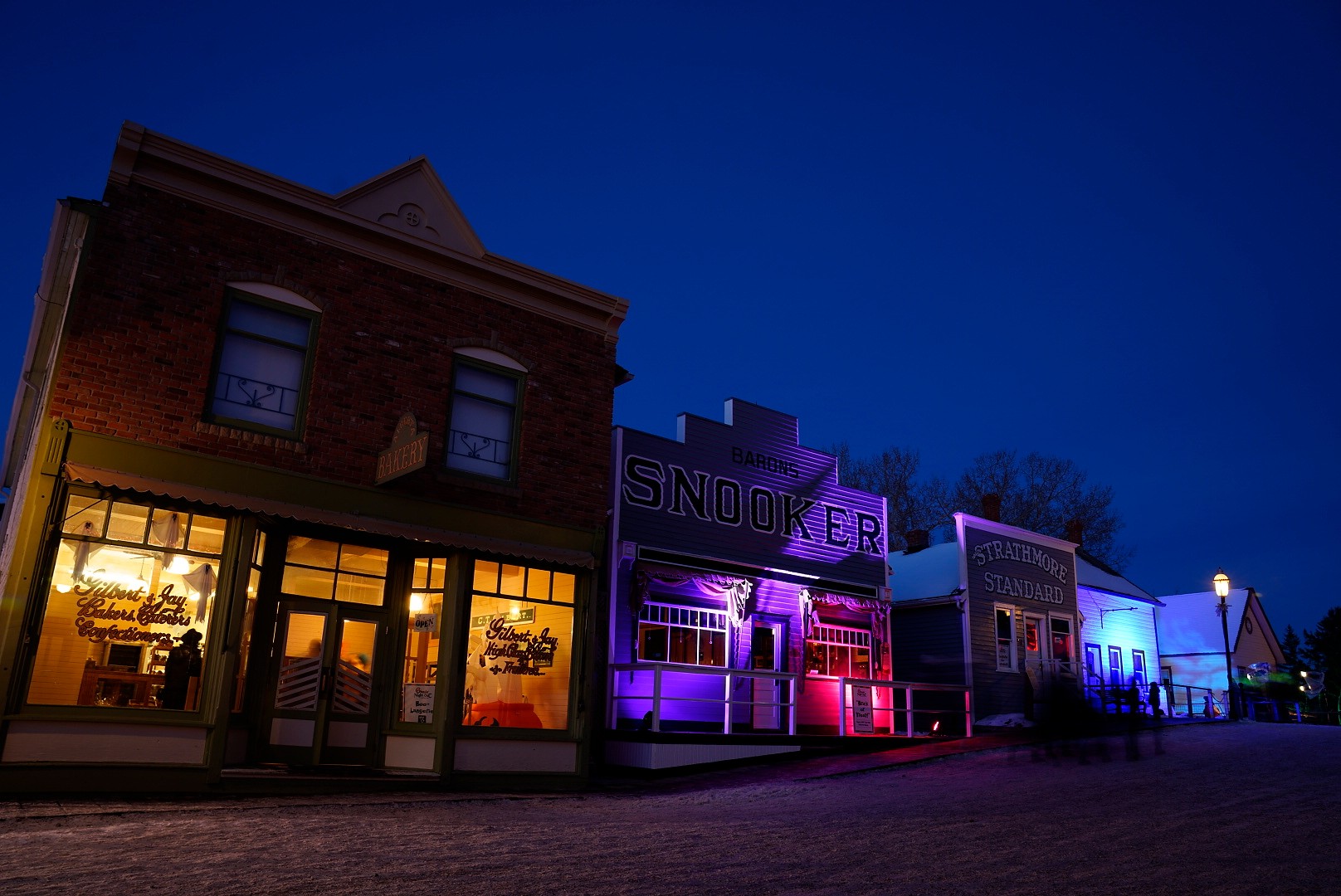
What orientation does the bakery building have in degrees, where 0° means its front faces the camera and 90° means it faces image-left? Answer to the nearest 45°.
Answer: approximately 315°

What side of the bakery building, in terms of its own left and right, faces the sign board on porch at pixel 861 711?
left
